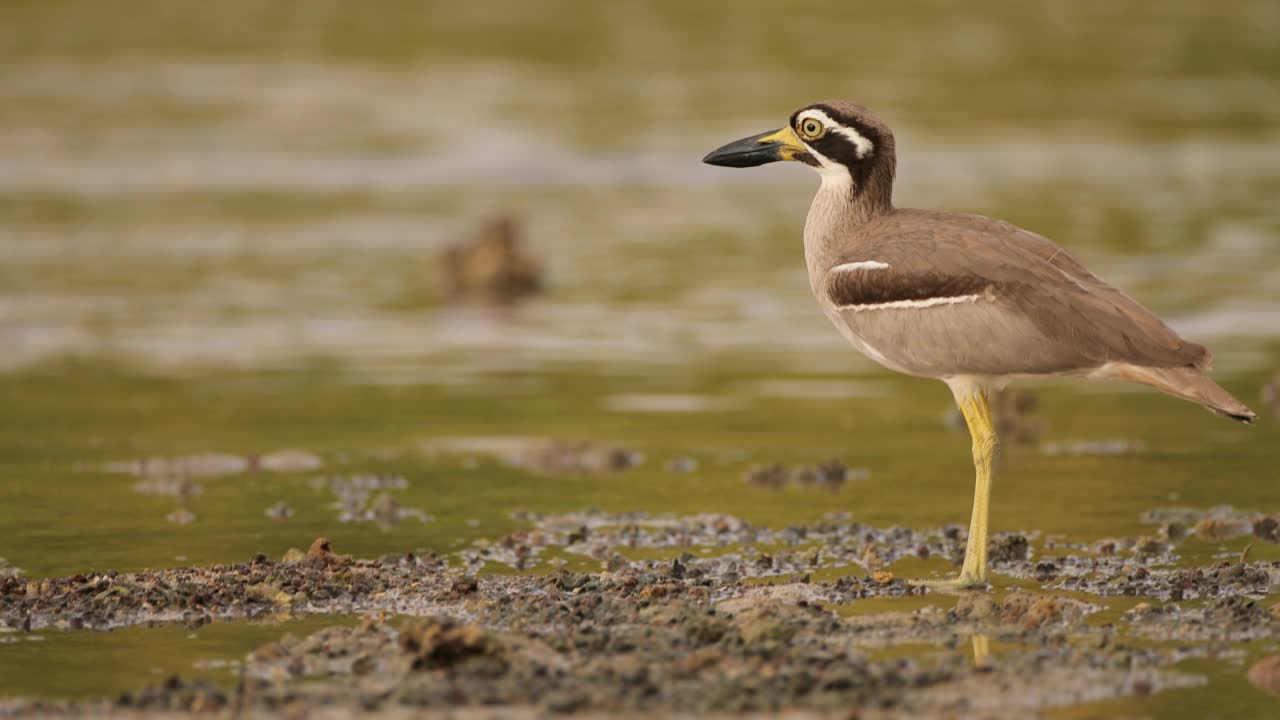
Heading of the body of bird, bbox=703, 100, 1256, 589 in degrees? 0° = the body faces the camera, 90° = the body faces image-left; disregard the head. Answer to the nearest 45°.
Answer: approximately 90°

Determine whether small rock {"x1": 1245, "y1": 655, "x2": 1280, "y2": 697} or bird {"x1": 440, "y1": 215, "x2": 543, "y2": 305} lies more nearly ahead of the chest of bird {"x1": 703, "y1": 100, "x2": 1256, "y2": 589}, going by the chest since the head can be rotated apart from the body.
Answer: the bird

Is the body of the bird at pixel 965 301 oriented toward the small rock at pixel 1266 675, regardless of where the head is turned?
no
